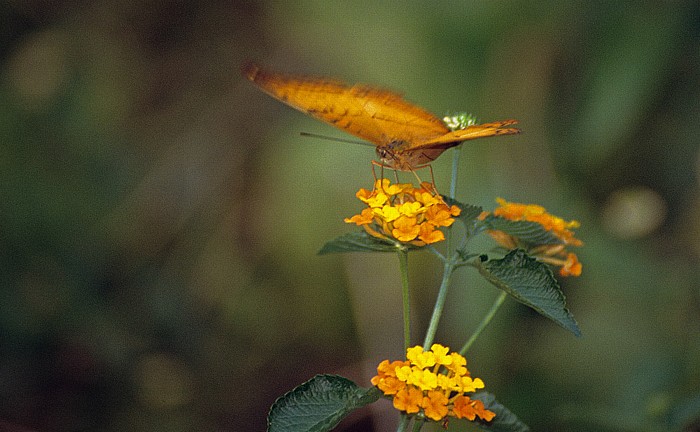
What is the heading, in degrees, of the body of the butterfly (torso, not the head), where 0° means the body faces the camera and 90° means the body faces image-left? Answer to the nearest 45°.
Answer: approximately 45°
